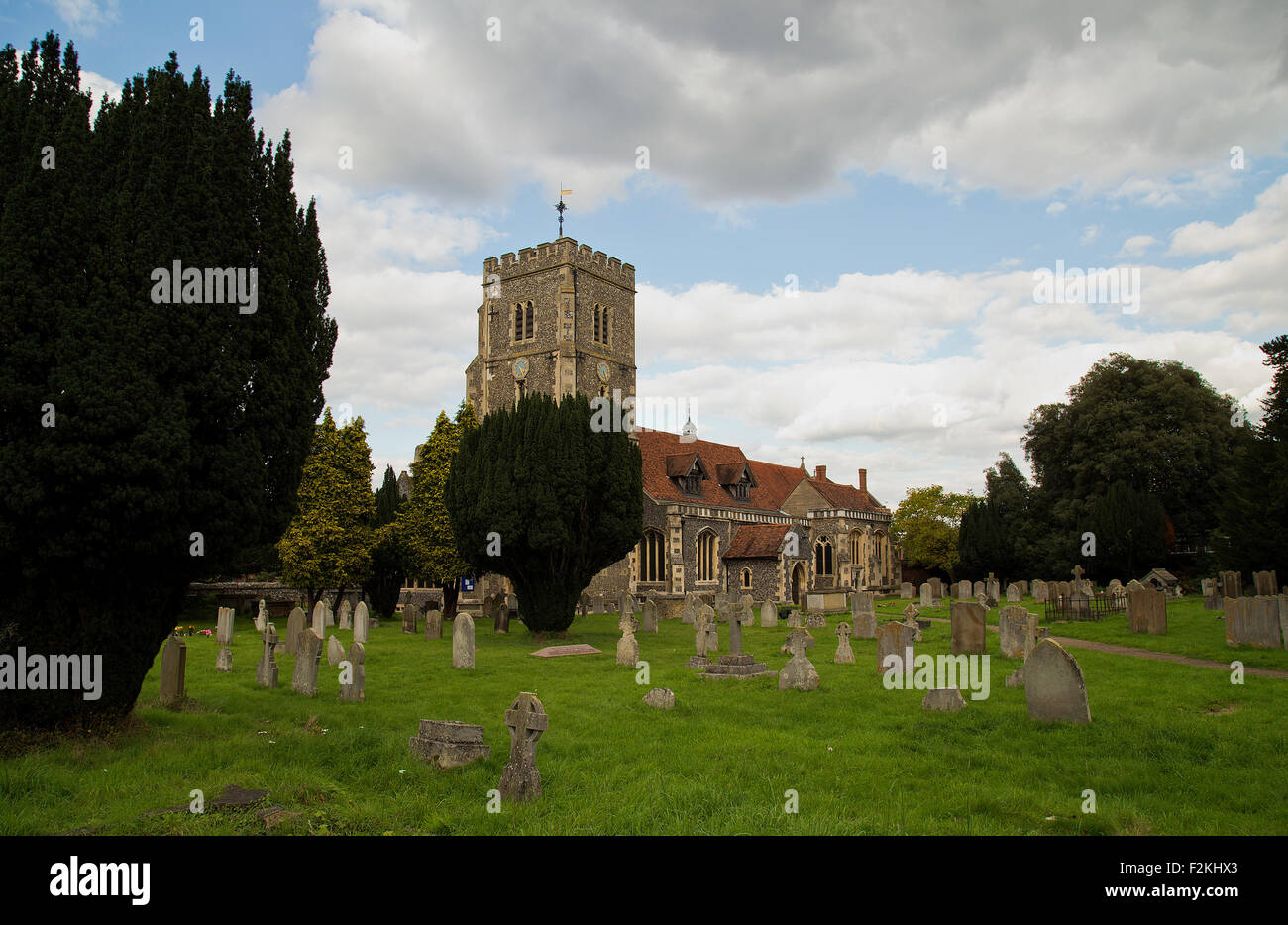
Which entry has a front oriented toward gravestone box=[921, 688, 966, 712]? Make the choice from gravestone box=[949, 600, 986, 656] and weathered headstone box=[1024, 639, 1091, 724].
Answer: gravestone box=[949, 600, 986, 656]

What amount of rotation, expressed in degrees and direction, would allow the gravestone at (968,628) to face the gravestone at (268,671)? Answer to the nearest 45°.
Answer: approximately 45° to its right

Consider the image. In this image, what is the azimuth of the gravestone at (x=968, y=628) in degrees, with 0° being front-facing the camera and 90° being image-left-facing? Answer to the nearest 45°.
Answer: approximately 0°

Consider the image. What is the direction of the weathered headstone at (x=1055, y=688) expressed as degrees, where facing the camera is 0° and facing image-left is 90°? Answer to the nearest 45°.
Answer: approximately 0°

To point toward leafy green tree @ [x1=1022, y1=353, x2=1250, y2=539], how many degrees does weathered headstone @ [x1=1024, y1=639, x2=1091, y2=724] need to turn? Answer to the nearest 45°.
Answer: approximately 180°

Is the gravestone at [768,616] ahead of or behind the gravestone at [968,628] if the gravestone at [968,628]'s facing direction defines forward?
behind

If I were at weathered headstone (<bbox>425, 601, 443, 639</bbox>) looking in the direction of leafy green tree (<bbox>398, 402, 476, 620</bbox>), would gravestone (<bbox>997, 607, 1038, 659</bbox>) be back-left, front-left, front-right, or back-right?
back-right

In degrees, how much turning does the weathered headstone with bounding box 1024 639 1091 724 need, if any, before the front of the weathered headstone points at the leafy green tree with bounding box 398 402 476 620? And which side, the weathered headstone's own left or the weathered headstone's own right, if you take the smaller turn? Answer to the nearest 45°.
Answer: approximately 135° to the weathered headstone's own right

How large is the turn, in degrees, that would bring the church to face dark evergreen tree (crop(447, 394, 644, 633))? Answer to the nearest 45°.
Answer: approximately 45° to its right
